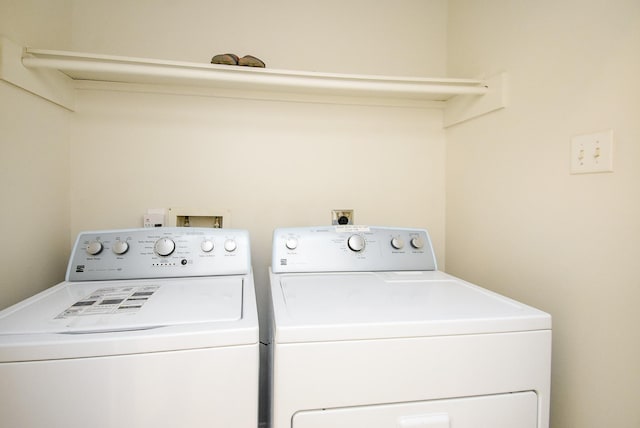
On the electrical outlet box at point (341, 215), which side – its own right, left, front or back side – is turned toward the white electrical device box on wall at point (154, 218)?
right

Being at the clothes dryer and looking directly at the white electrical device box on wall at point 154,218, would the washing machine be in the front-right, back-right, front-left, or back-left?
front-left

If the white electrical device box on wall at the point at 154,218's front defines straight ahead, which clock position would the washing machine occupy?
The washing machine is roughly at 12 o'clock from the white electrical device box on wall.

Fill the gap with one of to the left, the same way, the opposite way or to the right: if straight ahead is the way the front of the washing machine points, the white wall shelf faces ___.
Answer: the same way

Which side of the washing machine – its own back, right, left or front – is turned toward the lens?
front

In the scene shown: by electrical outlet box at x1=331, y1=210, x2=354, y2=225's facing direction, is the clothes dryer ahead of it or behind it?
ahead

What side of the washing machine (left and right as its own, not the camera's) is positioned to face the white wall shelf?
back

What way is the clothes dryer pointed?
toward the camera

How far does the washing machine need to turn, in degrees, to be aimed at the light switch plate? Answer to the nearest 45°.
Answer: approximately 90° to its left

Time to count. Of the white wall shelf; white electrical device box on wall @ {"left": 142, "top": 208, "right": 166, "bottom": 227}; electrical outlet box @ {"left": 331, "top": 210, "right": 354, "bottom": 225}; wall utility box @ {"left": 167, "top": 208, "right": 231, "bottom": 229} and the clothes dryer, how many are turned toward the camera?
5

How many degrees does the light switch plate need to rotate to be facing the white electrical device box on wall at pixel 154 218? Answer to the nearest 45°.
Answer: approximately 45° to its right

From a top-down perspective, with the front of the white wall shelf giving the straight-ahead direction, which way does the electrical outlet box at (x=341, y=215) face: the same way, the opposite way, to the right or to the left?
the same way

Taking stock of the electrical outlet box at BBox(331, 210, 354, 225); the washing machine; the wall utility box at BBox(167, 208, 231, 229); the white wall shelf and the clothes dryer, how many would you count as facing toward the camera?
5
